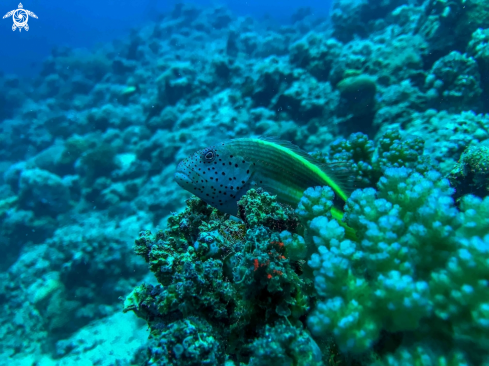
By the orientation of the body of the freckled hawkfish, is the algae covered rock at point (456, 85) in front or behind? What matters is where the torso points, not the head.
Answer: behind

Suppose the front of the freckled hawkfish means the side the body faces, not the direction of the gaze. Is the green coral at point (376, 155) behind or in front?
behind

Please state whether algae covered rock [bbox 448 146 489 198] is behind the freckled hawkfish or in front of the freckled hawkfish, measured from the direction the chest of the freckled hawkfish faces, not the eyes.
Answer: behind

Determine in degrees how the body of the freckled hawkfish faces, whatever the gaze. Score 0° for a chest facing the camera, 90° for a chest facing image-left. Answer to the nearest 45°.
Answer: approximately 90°
